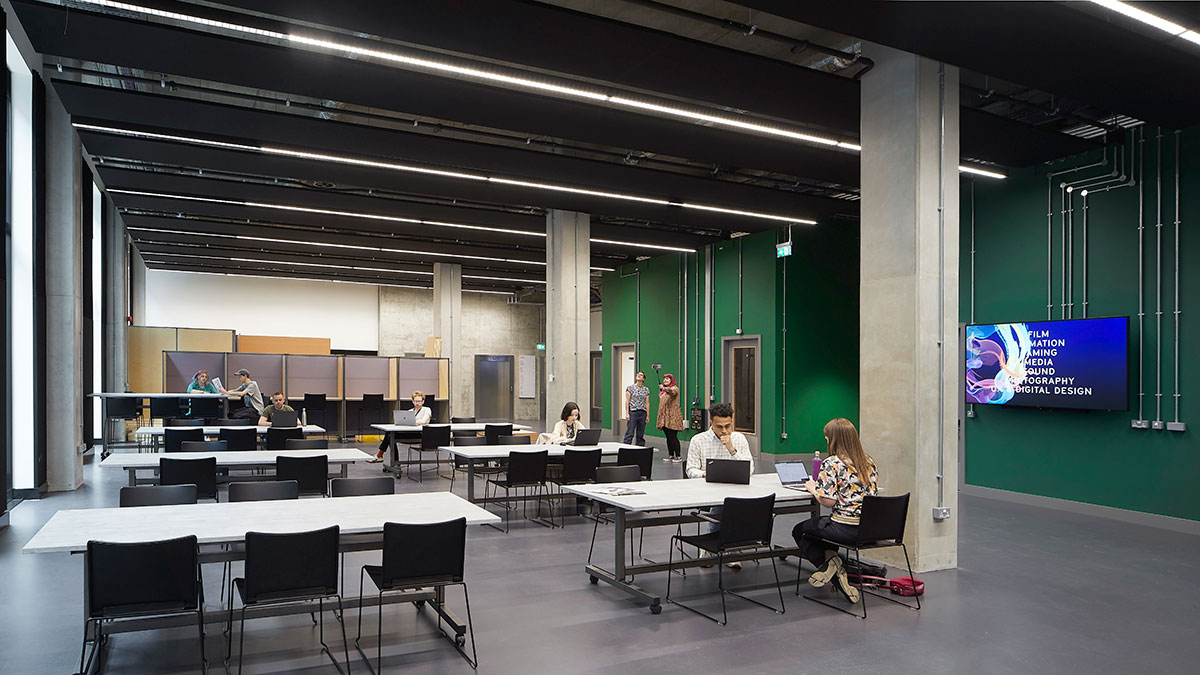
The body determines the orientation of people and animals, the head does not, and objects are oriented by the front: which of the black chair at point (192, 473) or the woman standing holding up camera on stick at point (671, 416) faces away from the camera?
the black chair

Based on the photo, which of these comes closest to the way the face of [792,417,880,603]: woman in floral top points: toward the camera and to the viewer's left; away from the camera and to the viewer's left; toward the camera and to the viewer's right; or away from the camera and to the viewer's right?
away from the camera and to the viewer's left

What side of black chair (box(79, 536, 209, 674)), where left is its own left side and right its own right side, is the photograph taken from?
back

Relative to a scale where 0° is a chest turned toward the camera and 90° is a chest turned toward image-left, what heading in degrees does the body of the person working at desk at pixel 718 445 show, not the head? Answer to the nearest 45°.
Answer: approximately 0°

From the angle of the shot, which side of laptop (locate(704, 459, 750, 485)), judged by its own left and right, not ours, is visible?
back

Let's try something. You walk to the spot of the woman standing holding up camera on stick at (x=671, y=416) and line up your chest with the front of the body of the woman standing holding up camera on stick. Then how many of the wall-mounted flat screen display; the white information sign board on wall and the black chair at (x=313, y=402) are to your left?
1

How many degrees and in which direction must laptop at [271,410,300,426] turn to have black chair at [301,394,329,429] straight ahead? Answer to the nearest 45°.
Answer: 0° — it already faces it

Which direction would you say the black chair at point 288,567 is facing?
away from the camera

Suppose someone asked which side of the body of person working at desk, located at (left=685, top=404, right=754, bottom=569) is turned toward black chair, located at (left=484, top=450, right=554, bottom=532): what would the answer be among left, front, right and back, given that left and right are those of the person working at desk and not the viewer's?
right

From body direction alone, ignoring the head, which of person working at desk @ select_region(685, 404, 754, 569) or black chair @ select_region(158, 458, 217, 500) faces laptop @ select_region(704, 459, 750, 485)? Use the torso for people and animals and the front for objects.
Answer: the person working at desk

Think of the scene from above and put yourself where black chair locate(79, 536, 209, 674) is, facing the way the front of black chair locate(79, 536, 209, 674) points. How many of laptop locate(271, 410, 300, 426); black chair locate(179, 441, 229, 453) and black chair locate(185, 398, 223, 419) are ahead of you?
3

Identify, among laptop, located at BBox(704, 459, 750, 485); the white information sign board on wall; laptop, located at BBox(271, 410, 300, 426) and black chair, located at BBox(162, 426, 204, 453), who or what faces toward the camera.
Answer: the white information sign board on wall

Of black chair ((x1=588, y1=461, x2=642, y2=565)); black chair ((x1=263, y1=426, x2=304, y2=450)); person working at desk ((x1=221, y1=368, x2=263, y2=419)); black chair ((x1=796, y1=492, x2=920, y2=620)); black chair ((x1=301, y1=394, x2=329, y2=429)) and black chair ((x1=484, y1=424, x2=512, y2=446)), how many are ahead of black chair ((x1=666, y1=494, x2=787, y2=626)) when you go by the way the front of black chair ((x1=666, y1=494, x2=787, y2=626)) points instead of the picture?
5

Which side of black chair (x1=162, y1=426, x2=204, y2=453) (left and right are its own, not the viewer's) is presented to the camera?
back

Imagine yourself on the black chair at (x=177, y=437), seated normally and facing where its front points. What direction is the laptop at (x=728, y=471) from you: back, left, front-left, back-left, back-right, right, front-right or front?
back-right

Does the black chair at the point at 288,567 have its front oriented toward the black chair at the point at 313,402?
yes

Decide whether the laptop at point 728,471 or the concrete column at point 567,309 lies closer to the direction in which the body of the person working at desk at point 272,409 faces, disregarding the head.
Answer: the laptop

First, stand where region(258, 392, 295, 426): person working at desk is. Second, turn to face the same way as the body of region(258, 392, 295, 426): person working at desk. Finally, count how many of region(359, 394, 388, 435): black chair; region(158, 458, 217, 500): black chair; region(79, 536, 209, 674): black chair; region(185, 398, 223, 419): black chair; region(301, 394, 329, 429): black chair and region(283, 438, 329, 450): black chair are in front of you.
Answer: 3

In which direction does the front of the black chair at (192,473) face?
away from the camera
